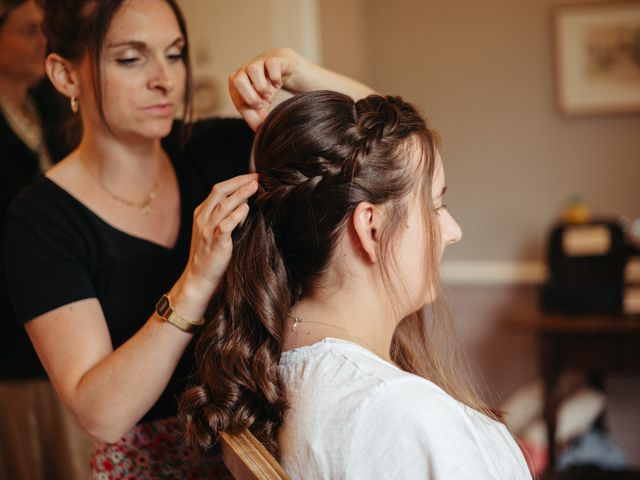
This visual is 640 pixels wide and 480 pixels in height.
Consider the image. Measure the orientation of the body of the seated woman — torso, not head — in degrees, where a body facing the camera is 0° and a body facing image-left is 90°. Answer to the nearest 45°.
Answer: approximately 225°

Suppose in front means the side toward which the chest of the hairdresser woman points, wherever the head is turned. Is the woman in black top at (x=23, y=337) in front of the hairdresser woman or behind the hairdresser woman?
behind

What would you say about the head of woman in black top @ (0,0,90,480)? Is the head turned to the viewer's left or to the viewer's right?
to the viewer's right

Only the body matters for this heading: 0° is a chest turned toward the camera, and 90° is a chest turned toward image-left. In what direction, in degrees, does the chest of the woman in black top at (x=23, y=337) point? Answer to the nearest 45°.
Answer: approximately 315°

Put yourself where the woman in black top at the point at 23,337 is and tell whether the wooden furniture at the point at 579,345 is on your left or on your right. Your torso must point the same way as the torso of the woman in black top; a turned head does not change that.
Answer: on your left

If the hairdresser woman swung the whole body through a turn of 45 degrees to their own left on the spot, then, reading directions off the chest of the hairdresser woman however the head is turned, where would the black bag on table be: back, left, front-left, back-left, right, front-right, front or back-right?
front-left
